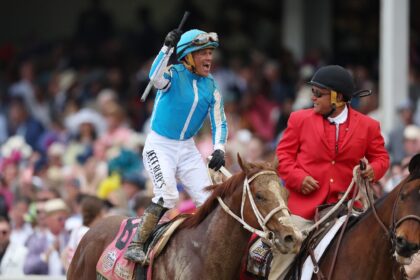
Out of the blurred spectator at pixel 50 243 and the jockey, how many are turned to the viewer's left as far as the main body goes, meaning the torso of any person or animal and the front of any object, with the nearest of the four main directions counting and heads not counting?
0

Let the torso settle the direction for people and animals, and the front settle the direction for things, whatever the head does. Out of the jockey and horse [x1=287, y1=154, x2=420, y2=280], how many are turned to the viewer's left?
0

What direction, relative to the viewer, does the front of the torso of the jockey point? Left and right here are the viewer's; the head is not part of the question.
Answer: facing the viewer and to the right of the viewer

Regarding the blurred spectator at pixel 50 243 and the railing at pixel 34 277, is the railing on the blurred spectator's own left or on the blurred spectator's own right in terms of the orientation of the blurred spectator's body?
on the blurred spectator's own right

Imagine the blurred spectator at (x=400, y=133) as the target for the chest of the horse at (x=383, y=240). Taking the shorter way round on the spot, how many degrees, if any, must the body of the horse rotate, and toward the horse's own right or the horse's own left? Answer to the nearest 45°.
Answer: approximately 135° to the horse's own left

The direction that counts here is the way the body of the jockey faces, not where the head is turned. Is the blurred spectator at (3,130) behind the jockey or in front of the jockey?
behind

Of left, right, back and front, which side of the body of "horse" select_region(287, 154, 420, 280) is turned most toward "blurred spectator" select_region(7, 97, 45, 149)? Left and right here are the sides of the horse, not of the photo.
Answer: back

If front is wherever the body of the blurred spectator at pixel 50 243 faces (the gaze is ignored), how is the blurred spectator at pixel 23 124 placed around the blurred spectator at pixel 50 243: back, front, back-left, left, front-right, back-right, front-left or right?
back-left

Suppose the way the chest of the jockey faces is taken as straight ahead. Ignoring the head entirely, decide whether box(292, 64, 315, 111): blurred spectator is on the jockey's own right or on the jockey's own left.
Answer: on the jockey's own left

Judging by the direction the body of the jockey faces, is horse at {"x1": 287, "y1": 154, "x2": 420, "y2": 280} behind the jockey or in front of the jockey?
in front

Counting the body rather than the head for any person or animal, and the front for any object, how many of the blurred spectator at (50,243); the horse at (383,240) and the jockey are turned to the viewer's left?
0
